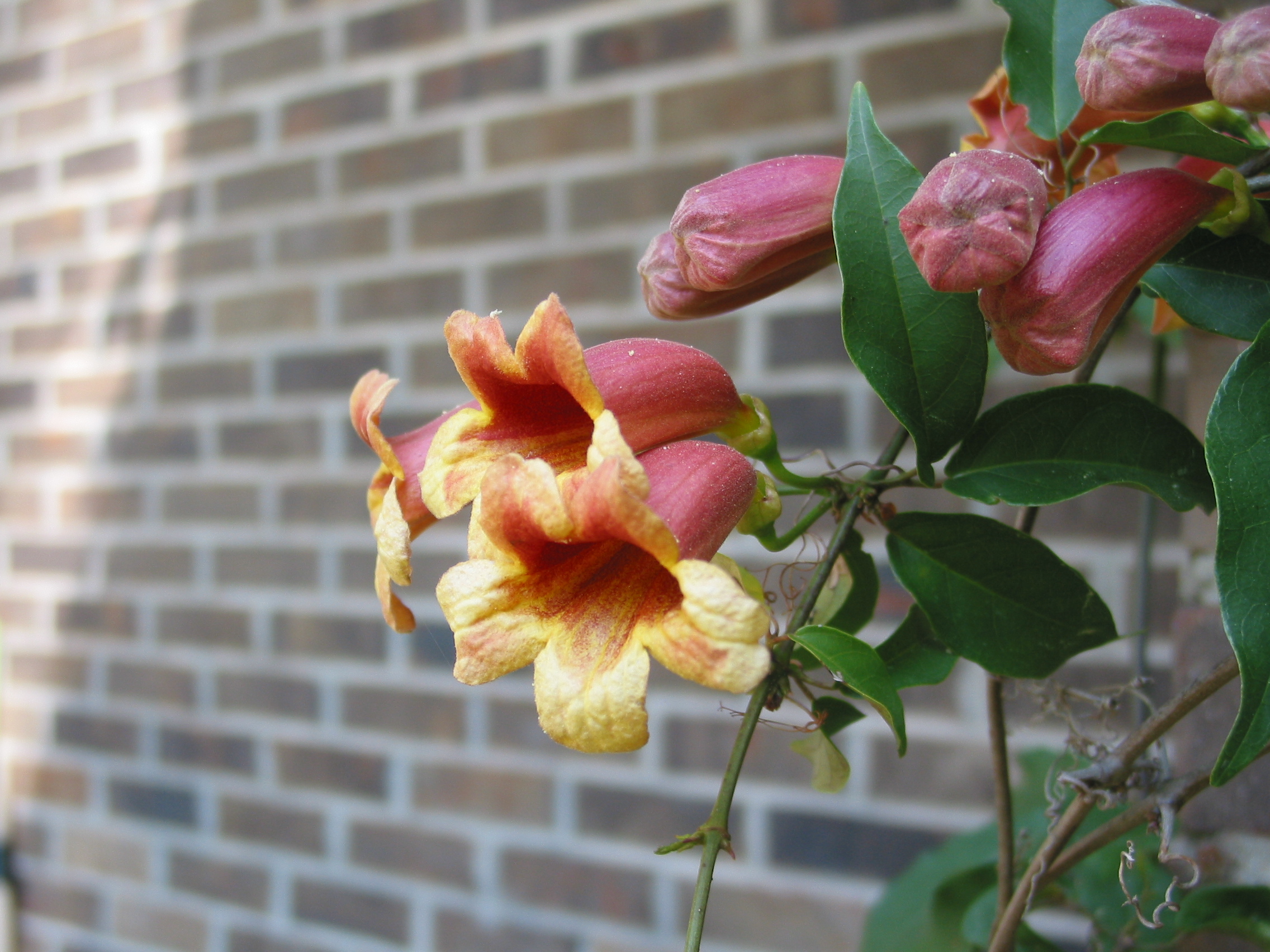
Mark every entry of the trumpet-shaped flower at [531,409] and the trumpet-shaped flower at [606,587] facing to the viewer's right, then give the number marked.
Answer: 0

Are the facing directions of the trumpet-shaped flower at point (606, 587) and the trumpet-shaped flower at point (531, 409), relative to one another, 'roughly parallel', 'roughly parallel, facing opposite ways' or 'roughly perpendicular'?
roughly parallel

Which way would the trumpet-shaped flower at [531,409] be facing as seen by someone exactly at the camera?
facing the viewer and to the left of the viewer
